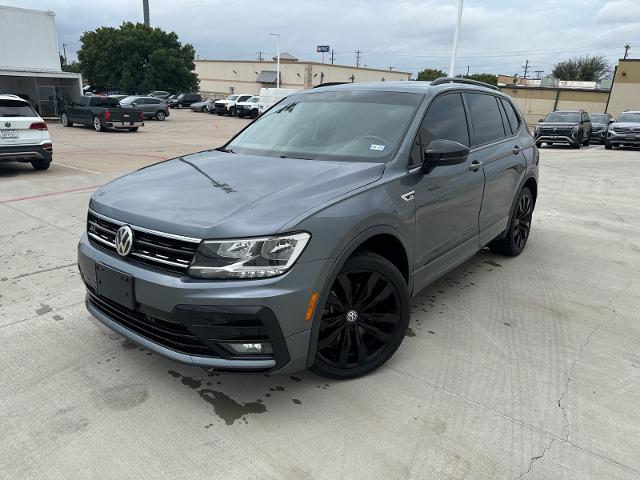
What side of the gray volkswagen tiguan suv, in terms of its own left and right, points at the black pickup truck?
right

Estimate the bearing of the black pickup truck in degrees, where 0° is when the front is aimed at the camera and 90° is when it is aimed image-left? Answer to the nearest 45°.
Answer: approximately 135°

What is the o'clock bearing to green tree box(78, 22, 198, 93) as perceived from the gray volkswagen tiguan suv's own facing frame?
The green tree is roughly at 4 o'clock from the gray volkswagen tiguan suv.

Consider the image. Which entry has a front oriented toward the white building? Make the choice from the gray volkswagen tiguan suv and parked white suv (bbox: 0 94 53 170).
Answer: the parked white suv

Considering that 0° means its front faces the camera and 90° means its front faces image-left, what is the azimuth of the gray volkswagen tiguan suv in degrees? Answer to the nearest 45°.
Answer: approximately 45°

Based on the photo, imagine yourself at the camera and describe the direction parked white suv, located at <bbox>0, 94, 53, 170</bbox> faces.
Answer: facing away from the viewer

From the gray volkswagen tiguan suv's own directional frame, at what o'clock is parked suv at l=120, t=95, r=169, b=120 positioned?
The parked suv is roughly at 4 o'clock from the gray volkswagen tiguan suv.

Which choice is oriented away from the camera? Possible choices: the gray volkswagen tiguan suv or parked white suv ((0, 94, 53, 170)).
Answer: the parked white suv

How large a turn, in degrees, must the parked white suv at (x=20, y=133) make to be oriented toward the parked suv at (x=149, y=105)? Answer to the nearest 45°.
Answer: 0° — it already faces it

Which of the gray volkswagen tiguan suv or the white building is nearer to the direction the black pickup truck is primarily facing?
the white building

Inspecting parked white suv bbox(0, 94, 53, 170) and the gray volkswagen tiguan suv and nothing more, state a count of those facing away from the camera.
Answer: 1

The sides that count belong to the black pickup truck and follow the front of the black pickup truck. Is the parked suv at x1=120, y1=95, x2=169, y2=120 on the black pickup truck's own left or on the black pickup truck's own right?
on the black pickup truck's own right
